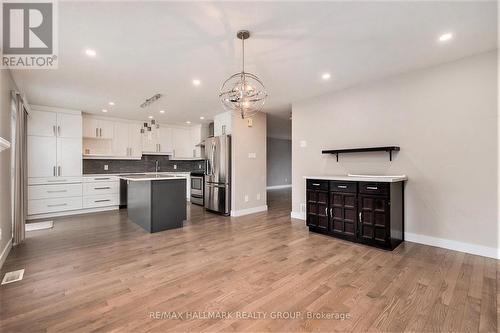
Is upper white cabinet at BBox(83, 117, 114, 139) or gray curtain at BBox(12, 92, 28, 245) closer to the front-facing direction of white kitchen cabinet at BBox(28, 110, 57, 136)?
the gray curtain

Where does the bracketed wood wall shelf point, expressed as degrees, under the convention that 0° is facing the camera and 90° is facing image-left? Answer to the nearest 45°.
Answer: approximately 45°

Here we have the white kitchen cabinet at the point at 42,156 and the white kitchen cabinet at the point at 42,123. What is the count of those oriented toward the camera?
2

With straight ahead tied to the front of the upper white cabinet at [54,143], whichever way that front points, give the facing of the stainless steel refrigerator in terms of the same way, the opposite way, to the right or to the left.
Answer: to the right

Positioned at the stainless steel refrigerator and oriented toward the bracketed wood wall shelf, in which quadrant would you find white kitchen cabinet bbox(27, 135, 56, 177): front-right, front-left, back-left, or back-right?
back-right

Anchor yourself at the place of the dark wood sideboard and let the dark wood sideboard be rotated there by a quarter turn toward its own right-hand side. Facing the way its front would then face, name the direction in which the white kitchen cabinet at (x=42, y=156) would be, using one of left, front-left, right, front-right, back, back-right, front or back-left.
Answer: front-left

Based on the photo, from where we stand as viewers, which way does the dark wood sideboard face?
facing the viewer and to the left of the viewer

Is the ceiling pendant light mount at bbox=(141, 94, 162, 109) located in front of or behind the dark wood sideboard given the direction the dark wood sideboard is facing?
in front

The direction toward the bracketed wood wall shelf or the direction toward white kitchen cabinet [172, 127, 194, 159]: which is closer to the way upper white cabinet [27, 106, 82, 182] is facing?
the bracketed wood wall shelf

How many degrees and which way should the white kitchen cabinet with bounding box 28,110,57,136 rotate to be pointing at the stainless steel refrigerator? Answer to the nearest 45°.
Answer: approximately 45° to its left

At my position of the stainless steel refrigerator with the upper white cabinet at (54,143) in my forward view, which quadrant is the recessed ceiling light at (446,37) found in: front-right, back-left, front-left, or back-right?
back-left

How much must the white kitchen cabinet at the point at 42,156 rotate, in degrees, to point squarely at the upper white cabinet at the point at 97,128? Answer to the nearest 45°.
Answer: approximately 90° to its left

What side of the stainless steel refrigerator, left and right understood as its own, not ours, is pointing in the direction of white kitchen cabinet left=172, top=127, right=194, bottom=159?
right

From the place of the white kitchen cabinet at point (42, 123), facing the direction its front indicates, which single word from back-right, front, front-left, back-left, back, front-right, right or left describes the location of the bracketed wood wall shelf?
front-left
